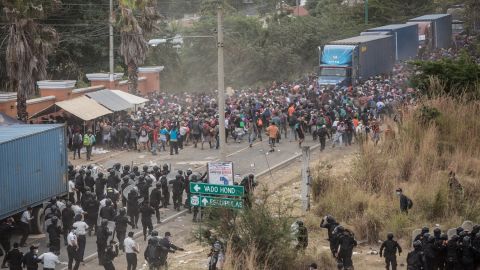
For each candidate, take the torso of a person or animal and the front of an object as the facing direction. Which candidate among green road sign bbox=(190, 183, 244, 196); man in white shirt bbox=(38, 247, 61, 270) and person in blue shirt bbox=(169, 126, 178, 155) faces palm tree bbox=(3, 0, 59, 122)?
the man in white shirt

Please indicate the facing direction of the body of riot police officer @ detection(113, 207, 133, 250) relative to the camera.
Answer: away from the camera

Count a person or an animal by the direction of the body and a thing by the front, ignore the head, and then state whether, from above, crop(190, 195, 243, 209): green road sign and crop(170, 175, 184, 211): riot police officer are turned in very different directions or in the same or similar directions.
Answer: very different directions

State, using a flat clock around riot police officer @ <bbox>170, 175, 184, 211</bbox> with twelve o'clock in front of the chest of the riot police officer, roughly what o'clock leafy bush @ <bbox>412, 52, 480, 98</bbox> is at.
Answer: The leafy bush is roughly at 2 o'clock from the riot police officer.

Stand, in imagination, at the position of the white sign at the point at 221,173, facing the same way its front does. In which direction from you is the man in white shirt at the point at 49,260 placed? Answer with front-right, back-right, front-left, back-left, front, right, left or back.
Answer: front-right

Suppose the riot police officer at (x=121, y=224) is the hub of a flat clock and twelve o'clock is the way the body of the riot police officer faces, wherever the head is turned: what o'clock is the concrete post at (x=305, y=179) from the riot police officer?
The concrete post is roughly at 2 o'clock from the riot police officer.

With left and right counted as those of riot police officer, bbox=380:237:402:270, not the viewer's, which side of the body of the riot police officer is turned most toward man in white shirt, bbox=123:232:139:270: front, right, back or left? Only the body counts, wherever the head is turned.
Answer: left

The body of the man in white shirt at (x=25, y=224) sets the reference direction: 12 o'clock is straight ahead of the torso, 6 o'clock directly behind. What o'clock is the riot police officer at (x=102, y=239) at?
The riot police officer is roughly at 2 o'clock from the man in white shirt.

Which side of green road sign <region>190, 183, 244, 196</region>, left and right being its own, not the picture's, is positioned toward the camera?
front

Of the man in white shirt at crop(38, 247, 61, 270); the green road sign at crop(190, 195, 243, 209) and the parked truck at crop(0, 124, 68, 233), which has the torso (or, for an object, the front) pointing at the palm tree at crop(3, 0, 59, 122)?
the man in white shirt

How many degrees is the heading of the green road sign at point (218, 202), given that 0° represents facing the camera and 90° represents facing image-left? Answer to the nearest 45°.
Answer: approximately 0°

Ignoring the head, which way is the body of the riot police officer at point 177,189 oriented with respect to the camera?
away from the camera

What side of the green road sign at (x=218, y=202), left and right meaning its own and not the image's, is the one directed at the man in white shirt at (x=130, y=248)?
right

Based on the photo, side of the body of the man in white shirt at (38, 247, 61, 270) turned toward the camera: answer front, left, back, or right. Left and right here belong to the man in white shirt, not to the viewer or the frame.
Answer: back

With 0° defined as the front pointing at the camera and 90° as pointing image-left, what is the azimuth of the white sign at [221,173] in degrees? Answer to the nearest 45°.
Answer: approximately 0°

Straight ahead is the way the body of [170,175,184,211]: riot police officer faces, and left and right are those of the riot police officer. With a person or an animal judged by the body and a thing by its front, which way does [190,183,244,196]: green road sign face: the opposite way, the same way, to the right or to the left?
the opposite way
